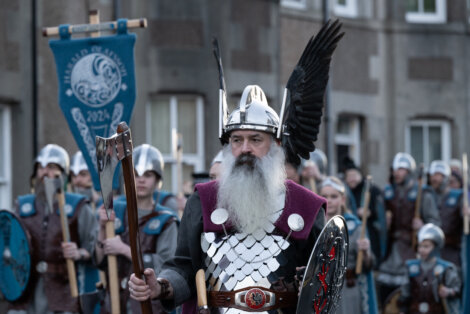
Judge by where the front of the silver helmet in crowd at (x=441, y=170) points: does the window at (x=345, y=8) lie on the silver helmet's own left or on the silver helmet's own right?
on the silver helmet's own right

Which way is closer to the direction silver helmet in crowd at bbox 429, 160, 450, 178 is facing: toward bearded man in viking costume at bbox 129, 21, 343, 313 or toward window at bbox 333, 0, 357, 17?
the bearded man in viking costume

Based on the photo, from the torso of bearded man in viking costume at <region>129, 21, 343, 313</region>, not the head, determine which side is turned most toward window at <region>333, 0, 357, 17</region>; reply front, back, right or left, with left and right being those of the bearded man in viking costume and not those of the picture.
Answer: back

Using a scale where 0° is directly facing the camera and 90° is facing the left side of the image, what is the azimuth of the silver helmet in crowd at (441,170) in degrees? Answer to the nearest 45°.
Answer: approximately 45°

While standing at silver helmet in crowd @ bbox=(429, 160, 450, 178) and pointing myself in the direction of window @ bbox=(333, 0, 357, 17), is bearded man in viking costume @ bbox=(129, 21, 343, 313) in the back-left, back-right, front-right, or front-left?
back-left

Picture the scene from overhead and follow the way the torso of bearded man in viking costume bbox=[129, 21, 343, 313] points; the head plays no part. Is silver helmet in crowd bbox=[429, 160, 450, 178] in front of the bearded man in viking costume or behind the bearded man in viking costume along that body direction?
behind

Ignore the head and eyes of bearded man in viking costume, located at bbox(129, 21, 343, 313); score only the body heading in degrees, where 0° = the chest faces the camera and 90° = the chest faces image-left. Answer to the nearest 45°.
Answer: approximately 0°
